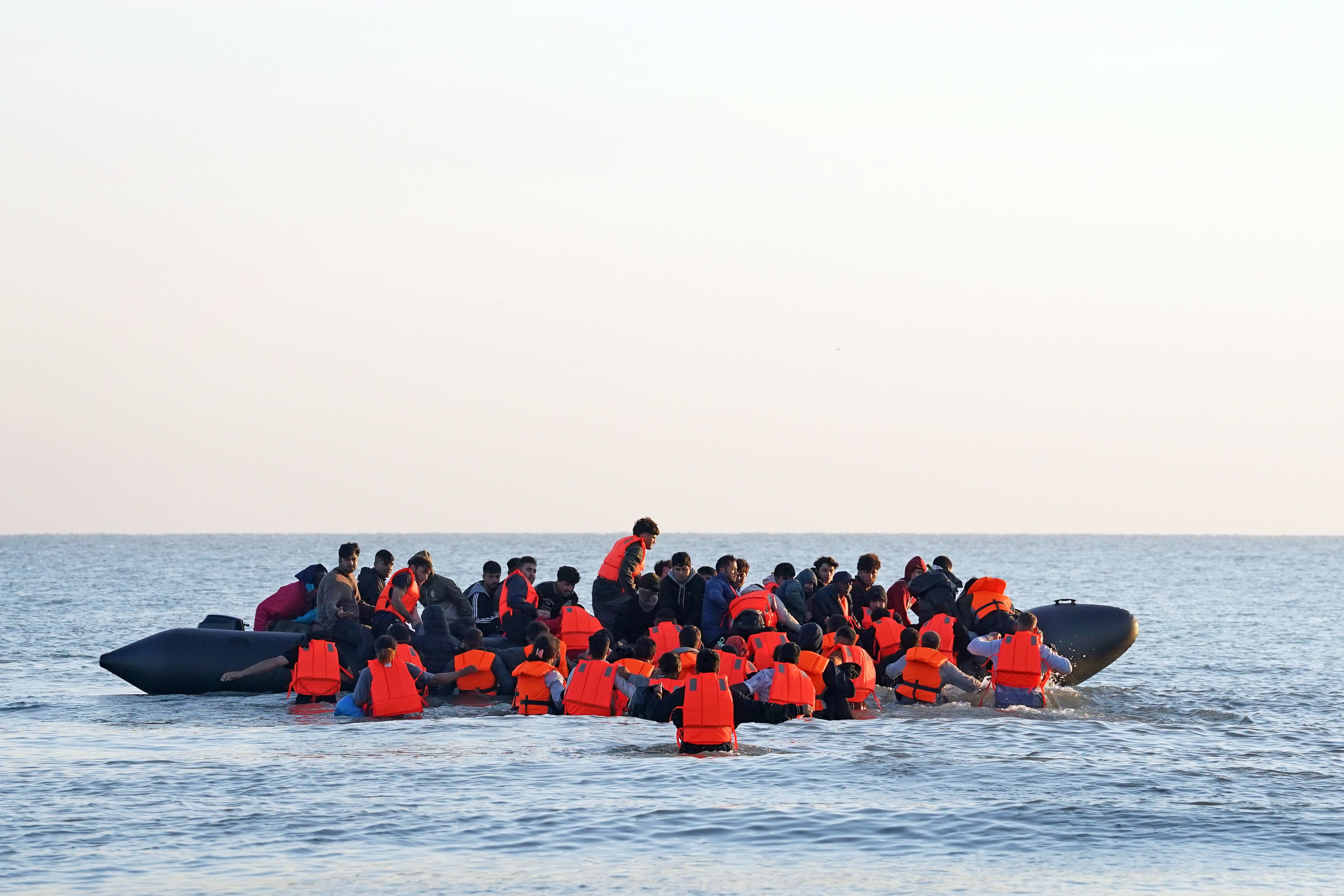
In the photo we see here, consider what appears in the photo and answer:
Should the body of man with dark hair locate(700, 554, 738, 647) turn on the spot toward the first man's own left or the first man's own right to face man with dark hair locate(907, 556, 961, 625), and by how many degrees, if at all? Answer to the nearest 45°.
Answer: approximately 45° to the first man's own left

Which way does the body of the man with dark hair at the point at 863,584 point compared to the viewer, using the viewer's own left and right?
facing the viewer and to the right of the viewer

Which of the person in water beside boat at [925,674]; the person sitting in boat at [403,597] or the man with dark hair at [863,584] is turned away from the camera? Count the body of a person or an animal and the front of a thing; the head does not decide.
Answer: the person in water beside boat at [925,674]

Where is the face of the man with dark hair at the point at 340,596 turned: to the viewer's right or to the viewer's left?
to the viewer's right

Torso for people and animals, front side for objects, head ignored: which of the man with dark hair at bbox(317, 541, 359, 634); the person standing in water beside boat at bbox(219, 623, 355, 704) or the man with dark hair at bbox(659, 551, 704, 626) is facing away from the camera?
the person standing in water beside boat

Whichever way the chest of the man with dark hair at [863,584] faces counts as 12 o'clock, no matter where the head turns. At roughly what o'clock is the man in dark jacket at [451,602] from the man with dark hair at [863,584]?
the man in dark jacket at [451,602] is roughly at 4 o'clock from the man with dark hair at [863,584].

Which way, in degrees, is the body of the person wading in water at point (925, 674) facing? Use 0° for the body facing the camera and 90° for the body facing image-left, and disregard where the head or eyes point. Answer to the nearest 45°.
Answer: approximately 180°

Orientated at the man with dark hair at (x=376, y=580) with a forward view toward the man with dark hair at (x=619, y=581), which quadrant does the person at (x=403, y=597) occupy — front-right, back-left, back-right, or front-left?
front-right

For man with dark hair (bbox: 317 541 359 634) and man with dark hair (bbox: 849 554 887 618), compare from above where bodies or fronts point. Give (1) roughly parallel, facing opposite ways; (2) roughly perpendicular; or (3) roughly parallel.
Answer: roughly parallel

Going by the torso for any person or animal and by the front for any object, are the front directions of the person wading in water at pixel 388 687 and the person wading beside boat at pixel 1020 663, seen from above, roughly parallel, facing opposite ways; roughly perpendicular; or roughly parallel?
roughly parallel

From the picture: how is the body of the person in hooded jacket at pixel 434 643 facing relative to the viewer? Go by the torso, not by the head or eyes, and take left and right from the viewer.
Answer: facing away from the viewer

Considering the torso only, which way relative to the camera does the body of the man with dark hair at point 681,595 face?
toward the camera
